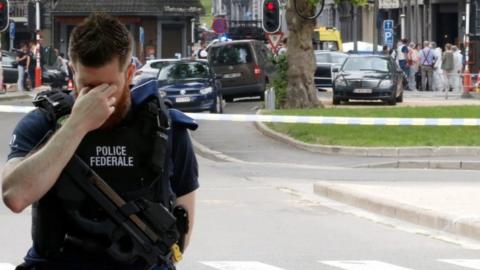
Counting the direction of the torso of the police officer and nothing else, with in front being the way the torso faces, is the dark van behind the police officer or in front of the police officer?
behind

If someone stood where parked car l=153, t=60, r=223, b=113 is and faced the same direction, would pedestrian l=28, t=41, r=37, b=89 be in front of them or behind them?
behind

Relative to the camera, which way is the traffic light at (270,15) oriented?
toward the camera

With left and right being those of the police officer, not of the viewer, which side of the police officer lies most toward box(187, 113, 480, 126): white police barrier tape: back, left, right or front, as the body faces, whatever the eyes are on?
back

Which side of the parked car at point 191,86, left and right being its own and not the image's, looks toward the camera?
front

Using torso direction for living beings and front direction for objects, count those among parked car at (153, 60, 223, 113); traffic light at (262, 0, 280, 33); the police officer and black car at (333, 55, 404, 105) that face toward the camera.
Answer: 4

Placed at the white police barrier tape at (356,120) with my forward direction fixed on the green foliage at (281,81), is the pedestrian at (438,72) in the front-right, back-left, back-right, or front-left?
front-right
